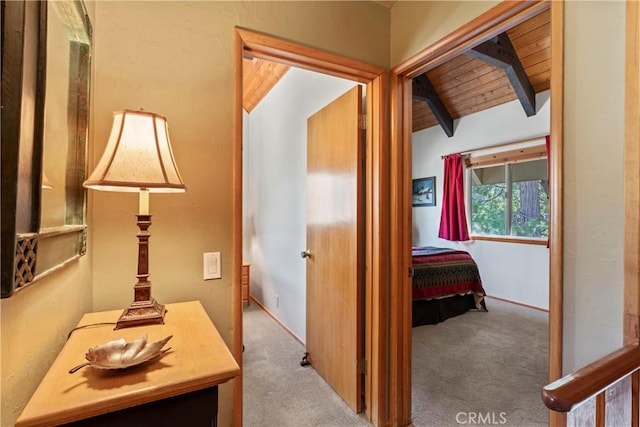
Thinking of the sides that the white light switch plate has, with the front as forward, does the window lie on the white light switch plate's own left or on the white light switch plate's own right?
on the white light switch plate's own left

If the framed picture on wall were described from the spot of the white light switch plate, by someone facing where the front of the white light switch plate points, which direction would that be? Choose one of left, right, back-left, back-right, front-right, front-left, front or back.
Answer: back-left

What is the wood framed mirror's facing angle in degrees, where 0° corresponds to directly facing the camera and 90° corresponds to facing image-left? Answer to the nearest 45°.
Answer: approximately 315°

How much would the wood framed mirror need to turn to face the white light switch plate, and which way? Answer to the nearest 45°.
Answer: approximately 90° to its left

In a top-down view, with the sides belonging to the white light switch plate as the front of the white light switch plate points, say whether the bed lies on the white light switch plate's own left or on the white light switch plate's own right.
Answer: on the white light switch plate's own left

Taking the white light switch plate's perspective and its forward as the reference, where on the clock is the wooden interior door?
The wooden interior door is roughly at 8 o'clock from the white light switch plate.

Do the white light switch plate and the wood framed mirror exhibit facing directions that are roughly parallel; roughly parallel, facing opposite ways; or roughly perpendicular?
roughly perpendicular

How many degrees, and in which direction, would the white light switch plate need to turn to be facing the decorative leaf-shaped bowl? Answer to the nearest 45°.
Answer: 0° — it already faces it

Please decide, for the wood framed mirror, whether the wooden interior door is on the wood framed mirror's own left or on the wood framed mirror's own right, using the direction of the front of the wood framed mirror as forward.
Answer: on the wood framed mirror's own left

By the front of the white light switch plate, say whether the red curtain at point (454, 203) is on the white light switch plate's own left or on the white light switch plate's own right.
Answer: on the white light switch plate's own left

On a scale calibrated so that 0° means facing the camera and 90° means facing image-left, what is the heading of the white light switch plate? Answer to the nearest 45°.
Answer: approximately 0°

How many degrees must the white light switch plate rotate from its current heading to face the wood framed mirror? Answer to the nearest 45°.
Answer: approximately 45° to its right
